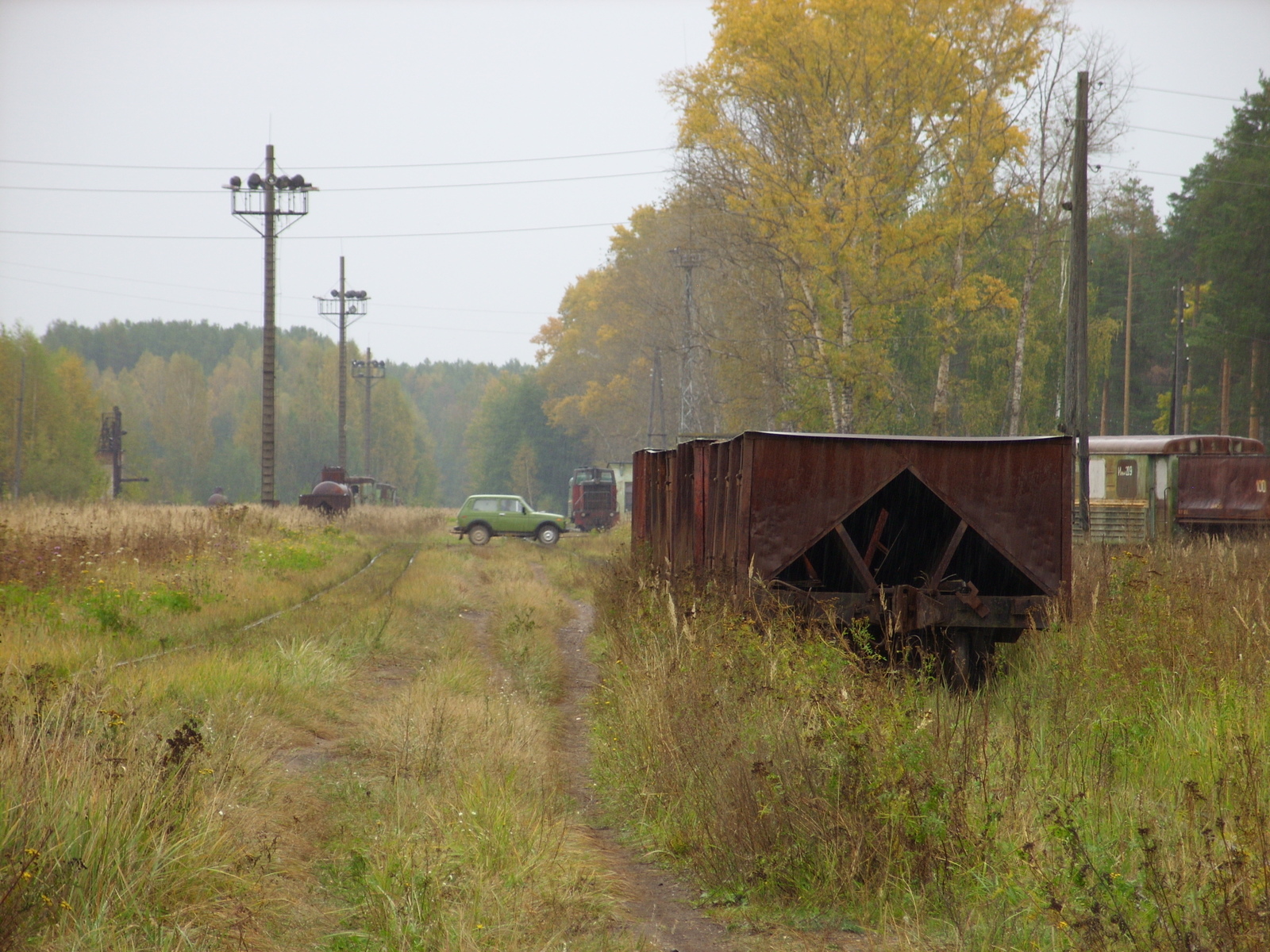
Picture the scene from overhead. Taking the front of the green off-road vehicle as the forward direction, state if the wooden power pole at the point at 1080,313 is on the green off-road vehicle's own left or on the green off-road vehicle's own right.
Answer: on the green off-road vehicle's own right

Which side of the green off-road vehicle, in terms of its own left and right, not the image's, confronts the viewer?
right

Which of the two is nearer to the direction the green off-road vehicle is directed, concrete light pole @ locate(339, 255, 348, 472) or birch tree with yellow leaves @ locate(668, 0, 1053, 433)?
the birch tree with yellow leaves

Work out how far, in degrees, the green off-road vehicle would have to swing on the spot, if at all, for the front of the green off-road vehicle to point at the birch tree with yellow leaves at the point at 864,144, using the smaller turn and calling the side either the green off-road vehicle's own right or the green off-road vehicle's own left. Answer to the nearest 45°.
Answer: approximately 45° to the green off-road vehicle's own left

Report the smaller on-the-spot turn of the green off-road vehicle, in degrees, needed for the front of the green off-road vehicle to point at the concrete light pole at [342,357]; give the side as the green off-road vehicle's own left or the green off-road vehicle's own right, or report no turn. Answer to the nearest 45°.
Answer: approximately 135° to the green off-road vehicle's own left

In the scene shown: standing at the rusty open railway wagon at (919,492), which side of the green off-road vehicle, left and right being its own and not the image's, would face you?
right
